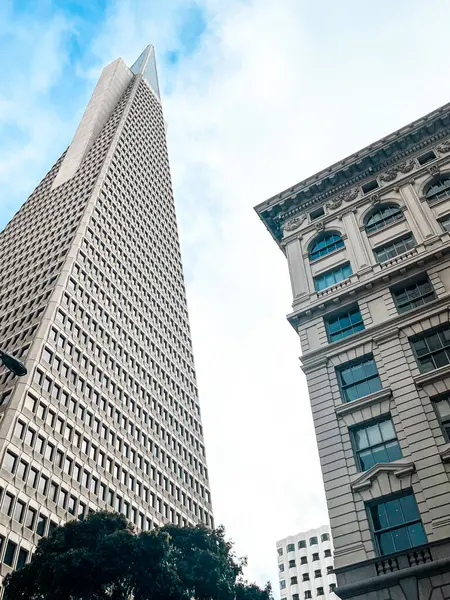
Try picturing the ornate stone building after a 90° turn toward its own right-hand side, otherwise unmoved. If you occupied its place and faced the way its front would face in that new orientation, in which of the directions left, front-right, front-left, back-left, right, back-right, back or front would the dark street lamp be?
left

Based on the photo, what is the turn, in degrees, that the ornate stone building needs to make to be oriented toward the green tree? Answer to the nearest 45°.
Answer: approximately 45° to its right

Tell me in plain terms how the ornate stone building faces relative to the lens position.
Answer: facing the viewer and to the left of the viewer
